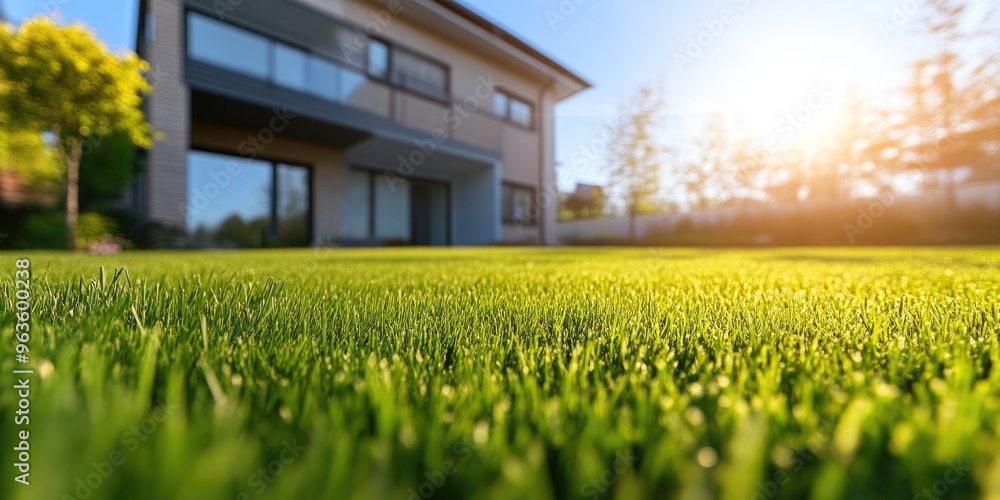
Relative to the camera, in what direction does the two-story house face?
facing the viewer and to the right of the viewer

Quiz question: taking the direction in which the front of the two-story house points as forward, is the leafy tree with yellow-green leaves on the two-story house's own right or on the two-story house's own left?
on the two-story house's own right

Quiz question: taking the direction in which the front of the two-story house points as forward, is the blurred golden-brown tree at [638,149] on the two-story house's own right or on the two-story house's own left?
on the two-story house's own left
